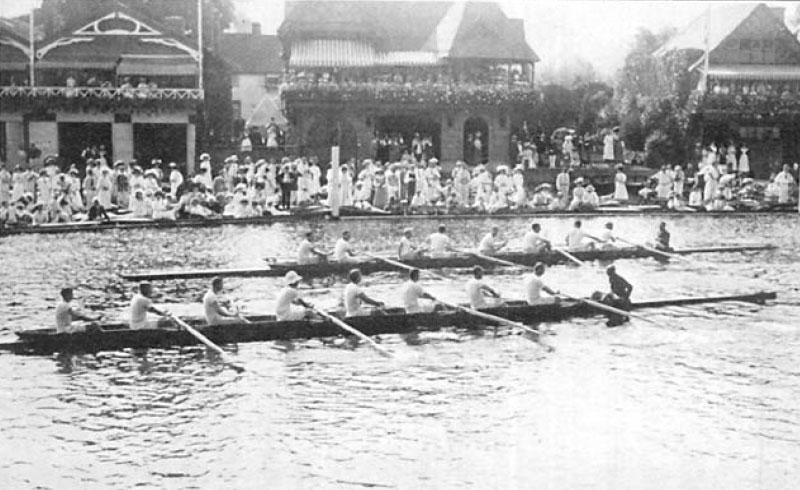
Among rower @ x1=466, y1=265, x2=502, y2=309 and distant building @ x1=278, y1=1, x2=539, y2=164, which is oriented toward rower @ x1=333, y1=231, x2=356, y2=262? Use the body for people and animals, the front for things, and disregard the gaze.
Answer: the distant building

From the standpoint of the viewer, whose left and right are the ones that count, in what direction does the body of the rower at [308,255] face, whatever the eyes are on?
facing to the right of the viewer

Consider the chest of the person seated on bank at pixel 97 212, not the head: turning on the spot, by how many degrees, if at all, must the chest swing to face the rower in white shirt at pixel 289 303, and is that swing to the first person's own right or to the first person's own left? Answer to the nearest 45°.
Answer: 0° — they already face them

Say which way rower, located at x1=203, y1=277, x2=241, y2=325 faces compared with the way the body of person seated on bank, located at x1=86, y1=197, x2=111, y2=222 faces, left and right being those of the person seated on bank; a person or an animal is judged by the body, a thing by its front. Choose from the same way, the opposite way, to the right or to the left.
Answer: to the left

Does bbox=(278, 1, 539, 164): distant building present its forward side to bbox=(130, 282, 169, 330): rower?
yes

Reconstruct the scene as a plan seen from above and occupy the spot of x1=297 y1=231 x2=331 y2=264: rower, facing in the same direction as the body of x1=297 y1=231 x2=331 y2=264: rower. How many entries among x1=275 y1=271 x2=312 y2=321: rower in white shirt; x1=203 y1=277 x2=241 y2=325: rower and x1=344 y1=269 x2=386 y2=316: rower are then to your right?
3

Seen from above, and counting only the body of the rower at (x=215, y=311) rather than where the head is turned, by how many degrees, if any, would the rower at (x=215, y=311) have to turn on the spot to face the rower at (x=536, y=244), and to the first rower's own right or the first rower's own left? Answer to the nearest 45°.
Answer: approximately 45° to the first rower's own left

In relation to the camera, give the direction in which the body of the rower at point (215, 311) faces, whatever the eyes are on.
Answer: to the viewer's right

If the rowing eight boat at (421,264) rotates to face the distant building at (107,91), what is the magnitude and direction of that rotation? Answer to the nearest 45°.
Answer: approximately 45° to its right

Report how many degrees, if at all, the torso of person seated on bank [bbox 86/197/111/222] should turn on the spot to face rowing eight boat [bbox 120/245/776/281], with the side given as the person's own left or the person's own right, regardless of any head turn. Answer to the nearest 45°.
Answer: approximately 45° to the person's own left

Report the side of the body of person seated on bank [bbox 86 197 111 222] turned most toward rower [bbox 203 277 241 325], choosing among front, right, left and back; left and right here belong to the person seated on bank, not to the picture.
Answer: front

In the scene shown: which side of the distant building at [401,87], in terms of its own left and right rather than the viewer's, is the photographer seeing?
front

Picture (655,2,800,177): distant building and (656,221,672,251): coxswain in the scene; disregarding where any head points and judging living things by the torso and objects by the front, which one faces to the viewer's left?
the coxswain

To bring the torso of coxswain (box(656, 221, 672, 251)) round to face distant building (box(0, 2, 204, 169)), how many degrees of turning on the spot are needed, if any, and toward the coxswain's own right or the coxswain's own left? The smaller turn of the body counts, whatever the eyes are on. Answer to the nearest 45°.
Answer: approximately 45° to the coxswain's own right

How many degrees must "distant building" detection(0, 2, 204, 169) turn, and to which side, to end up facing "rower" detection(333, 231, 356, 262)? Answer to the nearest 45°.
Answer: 0° — it already faces them

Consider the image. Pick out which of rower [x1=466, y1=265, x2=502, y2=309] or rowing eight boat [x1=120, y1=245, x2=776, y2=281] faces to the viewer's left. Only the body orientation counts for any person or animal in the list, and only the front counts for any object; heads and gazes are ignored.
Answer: the rowing eight boat

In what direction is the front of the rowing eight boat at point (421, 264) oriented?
to the viewer's left

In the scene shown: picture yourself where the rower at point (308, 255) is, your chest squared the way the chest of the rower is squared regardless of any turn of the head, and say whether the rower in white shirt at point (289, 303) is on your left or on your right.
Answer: on your right

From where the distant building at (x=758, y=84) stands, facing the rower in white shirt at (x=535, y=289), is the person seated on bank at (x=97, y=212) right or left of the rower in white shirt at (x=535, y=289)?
right

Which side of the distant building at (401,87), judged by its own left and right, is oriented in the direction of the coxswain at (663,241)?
front
